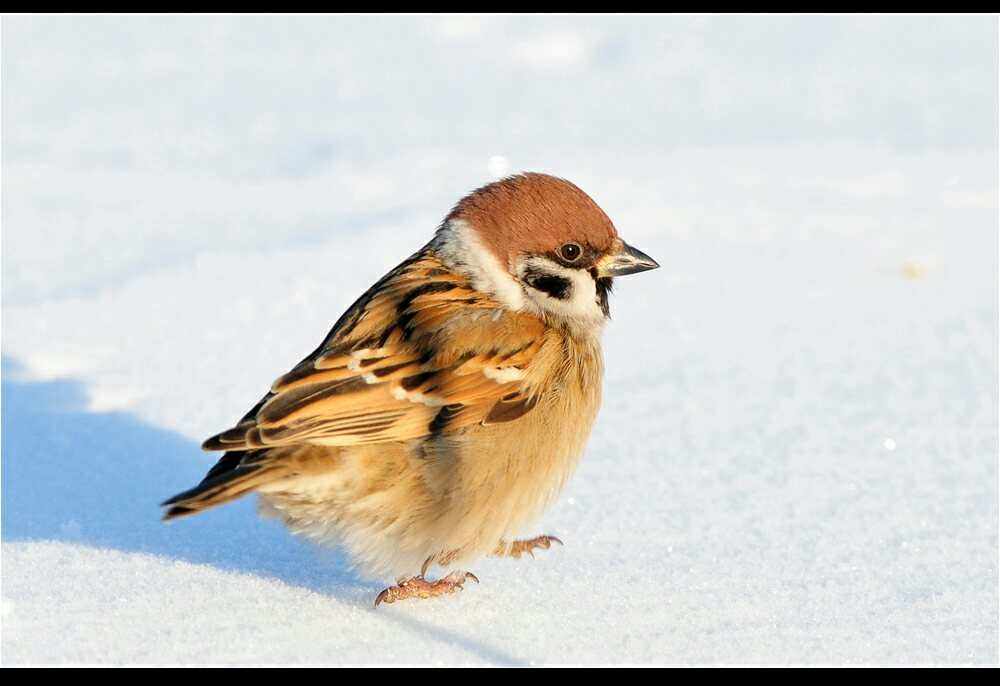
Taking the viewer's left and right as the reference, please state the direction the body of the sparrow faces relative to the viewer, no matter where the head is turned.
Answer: facing to the right of the viewer
